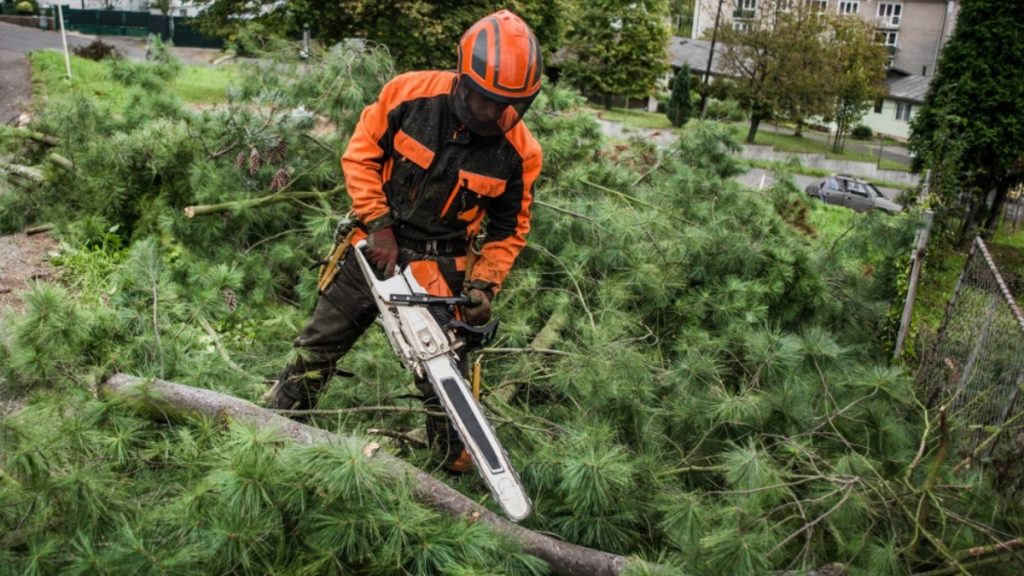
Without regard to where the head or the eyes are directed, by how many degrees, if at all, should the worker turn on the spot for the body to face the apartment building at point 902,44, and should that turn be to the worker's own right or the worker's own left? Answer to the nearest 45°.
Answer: approximately 135° to the worker's own left

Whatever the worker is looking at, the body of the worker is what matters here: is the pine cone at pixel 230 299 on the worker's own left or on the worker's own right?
on the worker's own right

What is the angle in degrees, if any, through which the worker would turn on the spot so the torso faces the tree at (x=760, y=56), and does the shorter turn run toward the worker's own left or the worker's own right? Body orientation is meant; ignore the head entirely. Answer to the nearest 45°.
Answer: approximately 135° to the worker's own left

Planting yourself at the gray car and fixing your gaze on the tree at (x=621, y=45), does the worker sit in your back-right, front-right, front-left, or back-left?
back-left

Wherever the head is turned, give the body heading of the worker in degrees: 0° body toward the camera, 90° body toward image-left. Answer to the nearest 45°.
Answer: approximately 0°

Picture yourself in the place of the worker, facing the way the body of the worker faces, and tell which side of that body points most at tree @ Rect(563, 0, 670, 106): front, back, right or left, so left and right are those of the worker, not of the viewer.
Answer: back

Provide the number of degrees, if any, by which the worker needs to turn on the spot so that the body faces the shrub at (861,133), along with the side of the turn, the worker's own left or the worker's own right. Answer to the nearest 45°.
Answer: approximately 135° to the worker's own left

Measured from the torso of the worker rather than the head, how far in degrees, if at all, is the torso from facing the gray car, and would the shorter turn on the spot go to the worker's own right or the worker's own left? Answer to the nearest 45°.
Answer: approximately 135° to the worker's own left

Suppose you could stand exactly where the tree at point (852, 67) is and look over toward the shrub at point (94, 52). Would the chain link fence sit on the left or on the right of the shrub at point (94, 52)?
left

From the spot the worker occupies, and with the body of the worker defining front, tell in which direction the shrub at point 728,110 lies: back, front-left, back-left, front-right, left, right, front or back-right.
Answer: back-left
